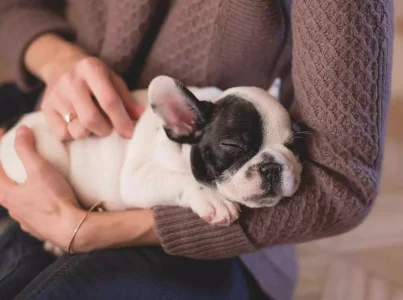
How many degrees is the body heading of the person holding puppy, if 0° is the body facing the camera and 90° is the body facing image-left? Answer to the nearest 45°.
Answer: approximately 45°
